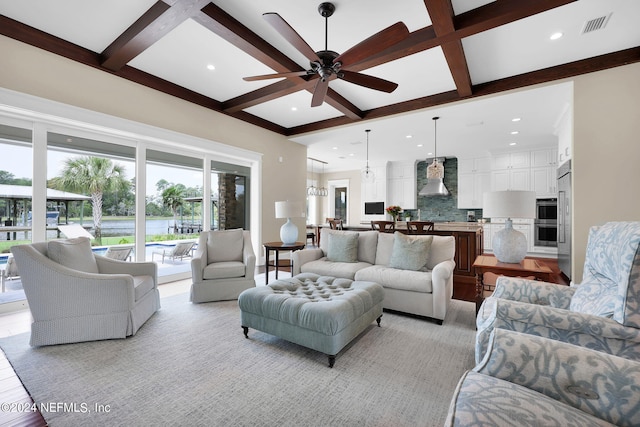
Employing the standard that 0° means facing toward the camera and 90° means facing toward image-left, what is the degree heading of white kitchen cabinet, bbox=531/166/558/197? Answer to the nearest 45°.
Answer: approximately 0°

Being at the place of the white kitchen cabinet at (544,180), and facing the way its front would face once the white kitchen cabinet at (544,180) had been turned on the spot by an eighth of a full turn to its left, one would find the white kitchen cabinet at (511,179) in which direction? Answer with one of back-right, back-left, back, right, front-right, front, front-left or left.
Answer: back-right

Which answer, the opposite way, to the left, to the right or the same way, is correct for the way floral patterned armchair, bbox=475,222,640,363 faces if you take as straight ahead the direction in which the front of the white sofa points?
to the right

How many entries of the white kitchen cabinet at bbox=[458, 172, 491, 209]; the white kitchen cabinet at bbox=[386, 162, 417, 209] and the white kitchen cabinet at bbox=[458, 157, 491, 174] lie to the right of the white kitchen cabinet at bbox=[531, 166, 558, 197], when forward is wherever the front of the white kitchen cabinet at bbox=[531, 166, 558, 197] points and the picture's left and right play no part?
3

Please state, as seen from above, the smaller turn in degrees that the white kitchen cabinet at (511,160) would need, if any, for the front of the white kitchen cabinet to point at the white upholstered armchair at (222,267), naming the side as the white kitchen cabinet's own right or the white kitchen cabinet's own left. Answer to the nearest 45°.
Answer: approximately 45° to the white kitchen cabinet's own right

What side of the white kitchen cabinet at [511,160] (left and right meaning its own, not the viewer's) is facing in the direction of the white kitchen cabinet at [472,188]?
right

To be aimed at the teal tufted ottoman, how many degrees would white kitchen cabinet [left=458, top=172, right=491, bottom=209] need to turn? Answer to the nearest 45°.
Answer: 0° — it already faces it
